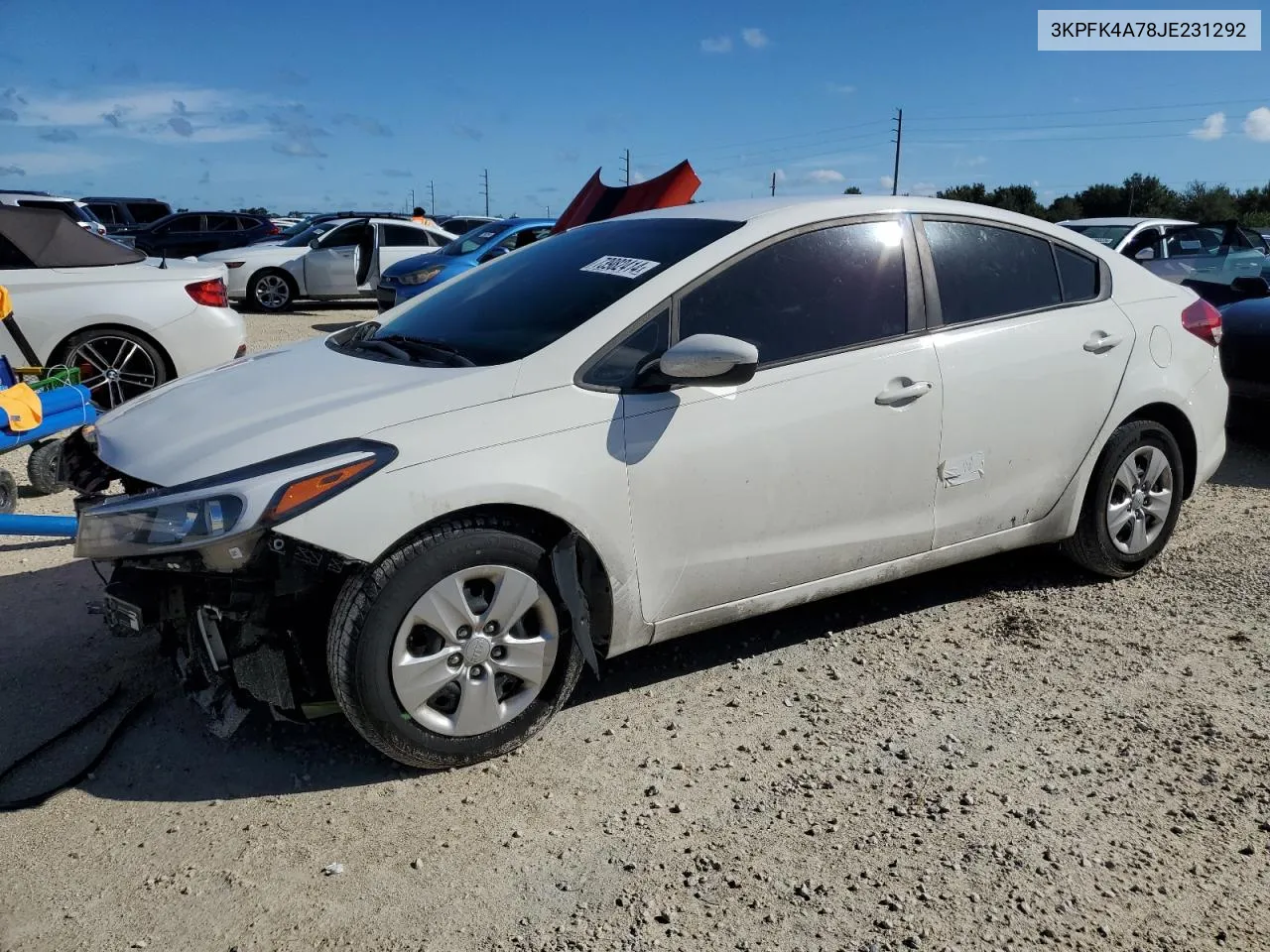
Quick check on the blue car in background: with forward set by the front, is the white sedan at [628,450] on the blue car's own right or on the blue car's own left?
on the blue car's own left

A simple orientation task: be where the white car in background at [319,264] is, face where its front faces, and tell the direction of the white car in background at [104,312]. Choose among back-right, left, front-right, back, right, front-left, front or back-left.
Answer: left

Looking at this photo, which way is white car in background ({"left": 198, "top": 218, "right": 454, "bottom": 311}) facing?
to the viewer's left

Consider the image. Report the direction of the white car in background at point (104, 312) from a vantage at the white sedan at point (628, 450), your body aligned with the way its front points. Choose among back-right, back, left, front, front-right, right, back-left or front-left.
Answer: right

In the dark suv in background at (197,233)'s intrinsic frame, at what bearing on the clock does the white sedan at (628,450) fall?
The white sedan is roughly at 9 o'clock from the dark suv in background.

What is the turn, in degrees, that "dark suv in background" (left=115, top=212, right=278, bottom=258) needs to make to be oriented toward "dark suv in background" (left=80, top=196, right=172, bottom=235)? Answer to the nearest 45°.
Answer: approximately 90° to its right

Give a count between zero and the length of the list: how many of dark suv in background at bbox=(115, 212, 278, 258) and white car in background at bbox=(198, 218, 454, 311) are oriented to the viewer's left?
2

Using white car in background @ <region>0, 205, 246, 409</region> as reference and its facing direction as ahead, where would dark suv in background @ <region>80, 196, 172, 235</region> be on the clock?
The dark suv in background is roughly at 3 o'clock from the white car in background.

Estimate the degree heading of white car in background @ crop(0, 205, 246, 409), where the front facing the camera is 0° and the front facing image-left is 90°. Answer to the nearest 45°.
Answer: approximately 90°

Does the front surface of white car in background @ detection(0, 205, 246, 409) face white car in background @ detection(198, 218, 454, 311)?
no

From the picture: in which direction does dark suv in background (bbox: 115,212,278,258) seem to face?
to the viewer's left

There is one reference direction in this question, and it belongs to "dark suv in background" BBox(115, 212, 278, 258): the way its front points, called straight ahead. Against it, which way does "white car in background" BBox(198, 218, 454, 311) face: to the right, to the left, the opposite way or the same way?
the same way

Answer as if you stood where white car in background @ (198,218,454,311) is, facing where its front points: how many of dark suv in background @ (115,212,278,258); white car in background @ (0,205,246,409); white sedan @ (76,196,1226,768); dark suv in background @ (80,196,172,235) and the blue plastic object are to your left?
3

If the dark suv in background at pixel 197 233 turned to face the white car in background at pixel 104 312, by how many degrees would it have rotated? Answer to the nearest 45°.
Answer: approximately 90° to its left
